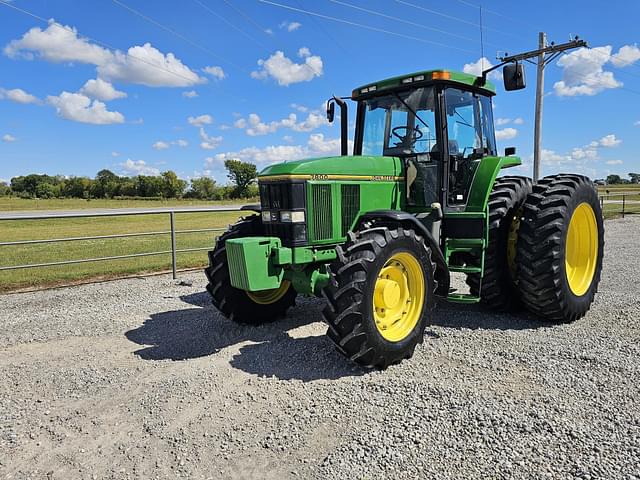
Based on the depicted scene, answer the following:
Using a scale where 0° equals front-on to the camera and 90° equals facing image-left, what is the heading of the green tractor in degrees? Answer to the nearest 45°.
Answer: approximately 45°

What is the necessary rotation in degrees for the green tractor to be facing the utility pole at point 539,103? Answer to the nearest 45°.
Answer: approximately 135° to its right
